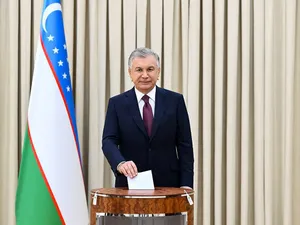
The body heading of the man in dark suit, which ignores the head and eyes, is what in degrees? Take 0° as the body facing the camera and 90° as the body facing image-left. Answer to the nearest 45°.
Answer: approximately 0°

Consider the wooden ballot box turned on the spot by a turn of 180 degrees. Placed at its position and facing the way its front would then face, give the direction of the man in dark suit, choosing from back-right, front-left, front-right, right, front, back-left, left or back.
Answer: front

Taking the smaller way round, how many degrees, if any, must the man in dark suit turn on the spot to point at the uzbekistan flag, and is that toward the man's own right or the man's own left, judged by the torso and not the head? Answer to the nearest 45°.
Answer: approximately 135° to the man's own right
